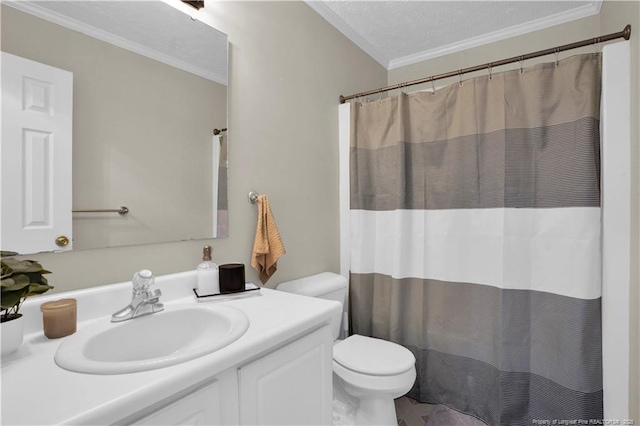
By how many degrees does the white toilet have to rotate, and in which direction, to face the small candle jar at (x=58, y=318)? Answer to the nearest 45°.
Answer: approximately 90° to its right

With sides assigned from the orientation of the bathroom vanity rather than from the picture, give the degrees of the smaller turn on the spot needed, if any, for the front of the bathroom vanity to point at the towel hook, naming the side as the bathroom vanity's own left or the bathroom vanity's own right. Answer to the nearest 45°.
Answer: approximately 90° to the bathroom vanity's own left

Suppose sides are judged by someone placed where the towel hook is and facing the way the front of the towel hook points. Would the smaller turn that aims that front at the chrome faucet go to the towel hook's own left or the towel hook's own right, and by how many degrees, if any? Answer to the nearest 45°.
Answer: approximately 90° to the towel hook's own right

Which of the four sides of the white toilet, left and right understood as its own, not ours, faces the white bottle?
right

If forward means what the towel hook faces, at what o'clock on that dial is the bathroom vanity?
The bathroom vanity is roughly at 2 o'clock from the towel hook.

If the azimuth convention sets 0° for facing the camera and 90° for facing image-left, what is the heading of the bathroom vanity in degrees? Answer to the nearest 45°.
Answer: approximately 315°

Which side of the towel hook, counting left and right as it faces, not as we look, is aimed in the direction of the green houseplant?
right
